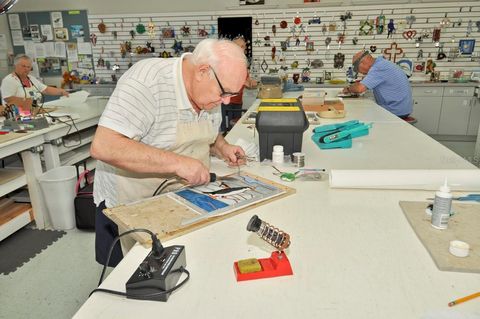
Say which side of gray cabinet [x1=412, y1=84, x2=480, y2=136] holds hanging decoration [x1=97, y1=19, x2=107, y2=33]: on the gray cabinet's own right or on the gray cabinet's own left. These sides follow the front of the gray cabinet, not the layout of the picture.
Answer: on the gray cabinet's own right

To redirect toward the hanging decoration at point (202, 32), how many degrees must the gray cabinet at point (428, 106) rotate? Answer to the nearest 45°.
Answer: approximately 90° to its right

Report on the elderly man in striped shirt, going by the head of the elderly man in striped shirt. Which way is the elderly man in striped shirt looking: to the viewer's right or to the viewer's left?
to the viewer's right

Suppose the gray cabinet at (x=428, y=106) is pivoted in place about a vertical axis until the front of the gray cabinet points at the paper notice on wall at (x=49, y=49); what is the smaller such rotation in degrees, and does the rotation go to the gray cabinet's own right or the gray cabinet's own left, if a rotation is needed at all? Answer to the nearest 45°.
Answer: approximately 90° to the gray cabinet's own right
